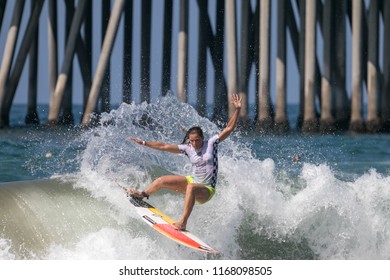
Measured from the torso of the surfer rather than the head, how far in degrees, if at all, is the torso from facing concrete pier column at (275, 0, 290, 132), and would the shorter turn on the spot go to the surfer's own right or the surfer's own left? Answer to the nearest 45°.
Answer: approximately 135° to the surfer's own right

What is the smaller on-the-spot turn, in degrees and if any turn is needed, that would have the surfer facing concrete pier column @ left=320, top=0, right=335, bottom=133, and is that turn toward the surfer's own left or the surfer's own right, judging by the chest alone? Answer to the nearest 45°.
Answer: approximately 135° to the surfer's own right

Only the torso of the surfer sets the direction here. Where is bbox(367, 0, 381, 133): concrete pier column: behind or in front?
behind

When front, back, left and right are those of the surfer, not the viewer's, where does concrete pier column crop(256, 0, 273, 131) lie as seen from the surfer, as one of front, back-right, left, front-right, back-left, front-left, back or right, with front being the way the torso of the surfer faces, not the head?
back-right

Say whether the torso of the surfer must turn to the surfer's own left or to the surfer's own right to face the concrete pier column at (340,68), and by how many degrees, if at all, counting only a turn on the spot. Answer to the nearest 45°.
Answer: approximately 135° to the surfer's own right

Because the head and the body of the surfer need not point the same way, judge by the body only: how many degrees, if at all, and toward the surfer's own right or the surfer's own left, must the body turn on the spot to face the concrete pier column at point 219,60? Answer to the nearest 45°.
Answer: approximately 135° to the surfer's own right

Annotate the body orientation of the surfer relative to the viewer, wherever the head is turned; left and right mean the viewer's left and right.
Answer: facing the viewer and to the left of the viewer

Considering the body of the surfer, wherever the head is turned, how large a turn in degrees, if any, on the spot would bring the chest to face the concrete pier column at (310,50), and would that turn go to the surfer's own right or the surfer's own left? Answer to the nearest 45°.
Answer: approximately 135° to the surfer's own right
